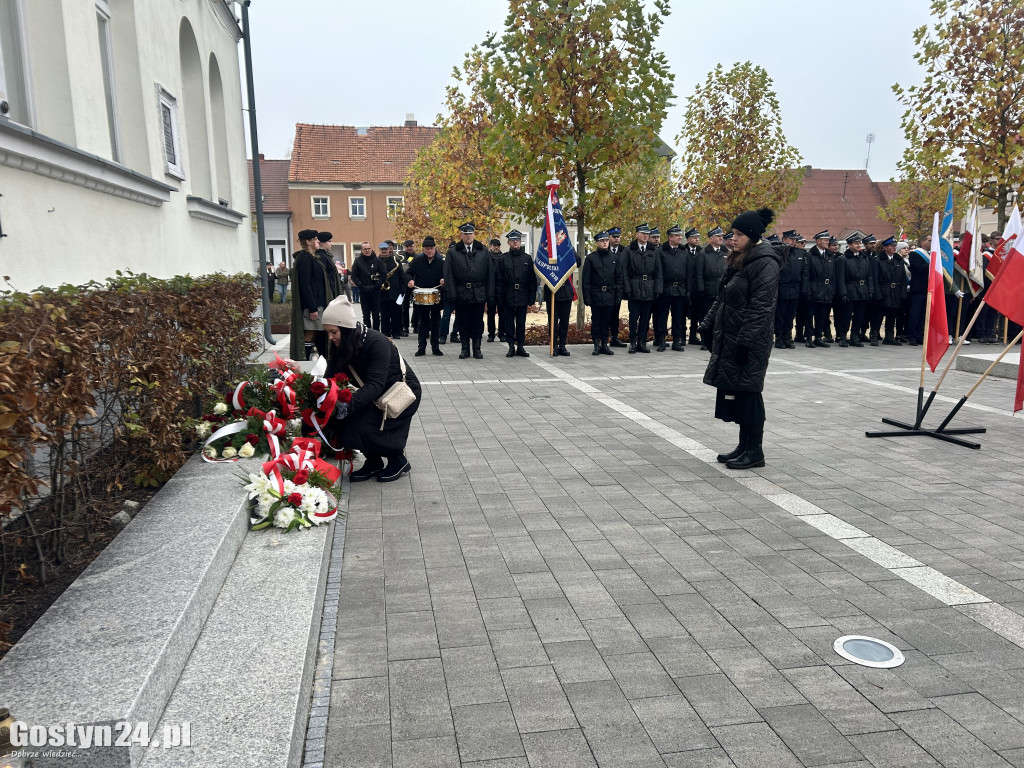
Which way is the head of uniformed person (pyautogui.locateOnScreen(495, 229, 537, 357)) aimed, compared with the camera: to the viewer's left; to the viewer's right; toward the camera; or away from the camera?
toward the camera

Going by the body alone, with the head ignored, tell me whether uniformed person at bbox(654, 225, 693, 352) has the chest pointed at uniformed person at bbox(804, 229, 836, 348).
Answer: no

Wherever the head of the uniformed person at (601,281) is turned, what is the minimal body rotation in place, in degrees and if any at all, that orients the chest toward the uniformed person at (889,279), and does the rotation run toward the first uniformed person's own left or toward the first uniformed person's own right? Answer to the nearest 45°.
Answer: approximately 90° to the first uniformed person's own left

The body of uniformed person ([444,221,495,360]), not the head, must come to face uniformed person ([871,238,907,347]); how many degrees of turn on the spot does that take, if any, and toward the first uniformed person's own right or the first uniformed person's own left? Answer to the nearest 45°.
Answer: approximately 90° to the first uniformed person's own left

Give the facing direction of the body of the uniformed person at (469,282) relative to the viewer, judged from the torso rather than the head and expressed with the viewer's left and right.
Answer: facing the viewer

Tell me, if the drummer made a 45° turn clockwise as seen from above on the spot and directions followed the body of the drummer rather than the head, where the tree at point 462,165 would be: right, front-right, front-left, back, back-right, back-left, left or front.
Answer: back-right

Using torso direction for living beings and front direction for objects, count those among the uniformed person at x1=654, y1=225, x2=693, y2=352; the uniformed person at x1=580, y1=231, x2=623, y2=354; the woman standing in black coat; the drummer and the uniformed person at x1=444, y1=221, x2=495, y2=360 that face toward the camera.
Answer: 4

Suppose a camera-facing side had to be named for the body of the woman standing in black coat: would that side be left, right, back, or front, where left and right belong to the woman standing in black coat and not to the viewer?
left

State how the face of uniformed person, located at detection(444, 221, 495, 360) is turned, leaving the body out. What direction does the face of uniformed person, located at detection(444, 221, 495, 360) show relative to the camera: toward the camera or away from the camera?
toward the camera

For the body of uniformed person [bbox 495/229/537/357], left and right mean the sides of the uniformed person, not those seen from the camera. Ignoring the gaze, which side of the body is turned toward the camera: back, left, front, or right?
front

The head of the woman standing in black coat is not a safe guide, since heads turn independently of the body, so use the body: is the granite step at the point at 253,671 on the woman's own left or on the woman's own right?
on the woman's own left

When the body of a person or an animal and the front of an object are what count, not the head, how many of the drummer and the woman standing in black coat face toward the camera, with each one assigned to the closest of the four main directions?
1

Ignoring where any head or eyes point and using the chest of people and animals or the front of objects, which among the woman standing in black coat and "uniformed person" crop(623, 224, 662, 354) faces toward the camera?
the uniformed person

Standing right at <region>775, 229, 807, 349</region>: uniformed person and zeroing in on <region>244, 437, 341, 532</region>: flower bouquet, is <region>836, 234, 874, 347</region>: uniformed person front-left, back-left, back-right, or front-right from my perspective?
back-left

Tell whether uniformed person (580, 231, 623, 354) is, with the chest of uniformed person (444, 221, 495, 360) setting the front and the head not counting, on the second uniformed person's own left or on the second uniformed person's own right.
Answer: on the second uniformed person's own left

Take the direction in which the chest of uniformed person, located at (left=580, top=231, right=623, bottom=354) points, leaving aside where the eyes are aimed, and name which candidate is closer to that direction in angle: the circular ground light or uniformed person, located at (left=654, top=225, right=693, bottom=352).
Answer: the circular ground light

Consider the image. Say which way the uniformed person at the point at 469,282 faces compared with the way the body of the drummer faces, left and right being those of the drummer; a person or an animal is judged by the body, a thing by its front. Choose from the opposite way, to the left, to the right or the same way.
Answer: the same way

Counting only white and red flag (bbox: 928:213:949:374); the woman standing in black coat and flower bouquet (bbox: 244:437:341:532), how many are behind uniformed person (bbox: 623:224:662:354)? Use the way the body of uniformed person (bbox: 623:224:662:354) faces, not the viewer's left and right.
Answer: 0

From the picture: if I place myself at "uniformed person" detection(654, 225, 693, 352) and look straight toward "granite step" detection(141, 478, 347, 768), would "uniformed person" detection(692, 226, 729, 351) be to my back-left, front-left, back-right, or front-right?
back-left

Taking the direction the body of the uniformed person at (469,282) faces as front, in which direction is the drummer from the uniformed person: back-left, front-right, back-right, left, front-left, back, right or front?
back-right
